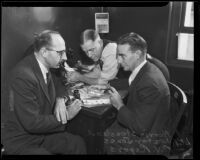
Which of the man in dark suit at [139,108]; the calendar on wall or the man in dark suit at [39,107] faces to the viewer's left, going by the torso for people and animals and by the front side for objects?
the man in dark suit at [139,108]

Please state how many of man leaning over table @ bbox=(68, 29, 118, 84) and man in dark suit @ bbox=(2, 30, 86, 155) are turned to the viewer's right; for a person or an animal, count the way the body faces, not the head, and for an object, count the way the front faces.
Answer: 1

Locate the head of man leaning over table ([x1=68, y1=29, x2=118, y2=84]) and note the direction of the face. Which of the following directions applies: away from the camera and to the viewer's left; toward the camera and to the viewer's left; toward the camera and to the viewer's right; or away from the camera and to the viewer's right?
toward the camera and to the viewer's left

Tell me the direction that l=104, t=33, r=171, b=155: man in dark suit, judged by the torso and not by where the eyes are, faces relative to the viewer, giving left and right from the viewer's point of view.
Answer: facing to the left of the viewer

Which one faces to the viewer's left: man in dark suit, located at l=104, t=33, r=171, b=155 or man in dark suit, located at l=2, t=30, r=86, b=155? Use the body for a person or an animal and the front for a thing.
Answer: man in dark suit, located at l=104, t=33, r=171, b=155

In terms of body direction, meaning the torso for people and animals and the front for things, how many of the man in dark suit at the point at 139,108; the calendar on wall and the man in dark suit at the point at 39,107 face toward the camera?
1

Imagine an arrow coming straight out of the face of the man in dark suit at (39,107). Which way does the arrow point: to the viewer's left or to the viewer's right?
to the viewer's right

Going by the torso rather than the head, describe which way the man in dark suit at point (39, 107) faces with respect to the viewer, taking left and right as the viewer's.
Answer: facing to the right of the viewer

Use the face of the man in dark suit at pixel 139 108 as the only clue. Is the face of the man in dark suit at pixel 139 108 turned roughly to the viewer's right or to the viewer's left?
to the viewer's left

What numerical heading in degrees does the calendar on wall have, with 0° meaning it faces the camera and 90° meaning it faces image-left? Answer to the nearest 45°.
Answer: approximately 0°
